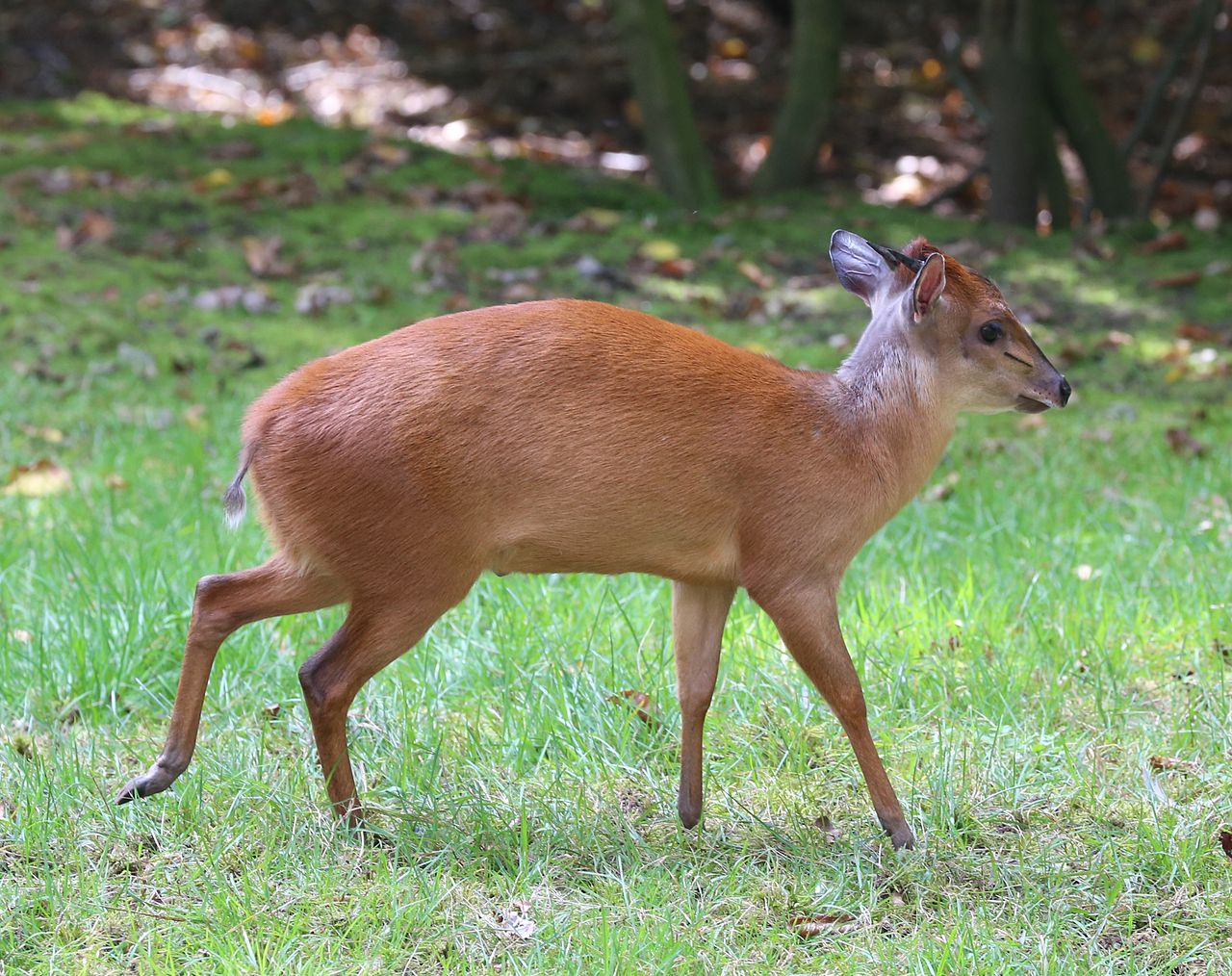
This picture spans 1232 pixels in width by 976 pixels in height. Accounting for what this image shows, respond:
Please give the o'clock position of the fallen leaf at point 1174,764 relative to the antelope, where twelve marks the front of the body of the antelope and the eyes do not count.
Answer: The fallen leaf is roughly at 12 o'clock from the antelope.

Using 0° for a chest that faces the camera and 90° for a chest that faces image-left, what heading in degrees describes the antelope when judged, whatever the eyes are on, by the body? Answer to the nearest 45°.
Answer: approximately 270°

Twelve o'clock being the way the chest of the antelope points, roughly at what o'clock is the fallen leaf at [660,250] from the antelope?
The fallen leaf is roughly at 9 o'clock from the antelope.

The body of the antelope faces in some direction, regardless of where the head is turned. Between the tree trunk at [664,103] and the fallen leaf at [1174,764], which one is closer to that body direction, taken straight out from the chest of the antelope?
the fallen leaf

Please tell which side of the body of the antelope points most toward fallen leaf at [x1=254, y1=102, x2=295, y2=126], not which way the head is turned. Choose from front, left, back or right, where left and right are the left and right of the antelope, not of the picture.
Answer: left

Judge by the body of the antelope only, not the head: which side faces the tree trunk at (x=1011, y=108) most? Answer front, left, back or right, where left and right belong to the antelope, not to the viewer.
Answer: left

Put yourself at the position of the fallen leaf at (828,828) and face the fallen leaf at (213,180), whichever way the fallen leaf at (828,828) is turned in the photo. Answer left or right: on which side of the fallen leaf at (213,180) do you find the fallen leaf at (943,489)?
right

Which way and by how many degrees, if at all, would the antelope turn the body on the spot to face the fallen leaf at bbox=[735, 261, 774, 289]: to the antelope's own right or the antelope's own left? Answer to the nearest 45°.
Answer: approximately 90° to the antelope's own left

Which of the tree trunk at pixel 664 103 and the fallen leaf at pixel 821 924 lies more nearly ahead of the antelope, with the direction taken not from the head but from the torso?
the fallen leaf

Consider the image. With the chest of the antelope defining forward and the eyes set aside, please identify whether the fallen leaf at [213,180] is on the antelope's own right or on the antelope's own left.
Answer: on the antelope's own left

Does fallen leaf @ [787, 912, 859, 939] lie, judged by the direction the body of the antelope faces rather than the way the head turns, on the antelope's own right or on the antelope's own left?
on the antelope's own right
